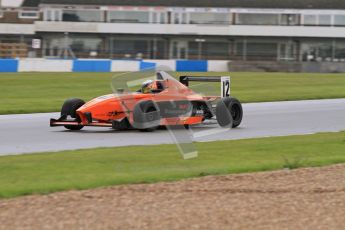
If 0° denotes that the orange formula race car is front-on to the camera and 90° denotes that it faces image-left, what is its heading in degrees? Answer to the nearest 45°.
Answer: approximately 45°
